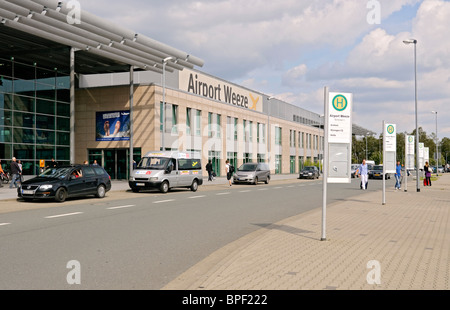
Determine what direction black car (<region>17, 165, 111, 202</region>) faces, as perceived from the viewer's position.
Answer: facing the viewer and to the left of the viewer

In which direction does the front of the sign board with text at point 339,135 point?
toward the camera

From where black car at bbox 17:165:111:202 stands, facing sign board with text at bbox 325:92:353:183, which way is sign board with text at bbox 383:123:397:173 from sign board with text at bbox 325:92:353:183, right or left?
left

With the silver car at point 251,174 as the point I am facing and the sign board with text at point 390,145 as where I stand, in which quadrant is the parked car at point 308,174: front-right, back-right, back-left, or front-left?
front-right

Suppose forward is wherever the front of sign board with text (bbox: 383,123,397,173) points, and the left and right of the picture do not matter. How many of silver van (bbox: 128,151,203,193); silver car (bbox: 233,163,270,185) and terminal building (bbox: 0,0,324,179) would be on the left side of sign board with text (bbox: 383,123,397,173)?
0

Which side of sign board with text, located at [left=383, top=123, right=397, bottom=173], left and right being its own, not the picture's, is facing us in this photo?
front

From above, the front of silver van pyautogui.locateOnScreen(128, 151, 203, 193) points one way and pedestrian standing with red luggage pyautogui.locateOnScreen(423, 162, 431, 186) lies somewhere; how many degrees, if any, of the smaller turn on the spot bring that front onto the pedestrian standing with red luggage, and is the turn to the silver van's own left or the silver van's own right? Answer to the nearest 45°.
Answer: approximately 135° to the silver van's own left

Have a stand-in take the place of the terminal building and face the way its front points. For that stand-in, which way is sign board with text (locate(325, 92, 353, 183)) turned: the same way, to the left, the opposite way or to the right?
to the right

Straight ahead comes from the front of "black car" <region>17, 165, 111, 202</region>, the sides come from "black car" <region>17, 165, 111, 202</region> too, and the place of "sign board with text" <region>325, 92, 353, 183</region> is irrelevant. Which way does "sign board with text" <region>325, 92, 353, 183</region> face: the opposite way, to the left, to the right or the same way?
the same way

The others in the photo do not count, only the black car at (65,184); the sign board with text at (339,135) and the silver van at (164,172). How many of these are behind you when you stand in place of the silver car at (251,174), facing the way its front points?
0

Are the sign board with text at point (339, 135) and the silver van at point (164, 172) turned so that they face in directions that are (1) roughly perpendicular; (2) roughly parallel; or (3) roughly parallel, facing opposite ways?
roughly parallel

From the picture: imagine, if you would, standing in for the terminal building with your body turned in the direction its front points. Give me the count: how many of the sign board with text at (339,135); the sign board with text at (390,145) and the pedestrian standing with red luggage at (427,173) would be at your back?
0

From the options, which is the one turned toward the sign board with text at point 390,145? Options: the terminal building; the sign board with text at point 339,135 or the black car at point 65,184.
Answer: the terminal building

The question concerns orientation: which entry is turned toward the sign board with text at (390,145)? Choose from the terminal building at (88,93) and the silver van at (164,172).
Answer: the terminal building

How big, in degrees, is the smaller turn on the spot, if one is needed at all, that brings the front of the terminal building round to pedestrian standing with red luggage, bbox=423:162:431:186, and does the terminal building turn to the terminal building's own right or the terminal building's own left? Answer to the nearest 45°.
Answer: approximately 45° to the terminal building's own left

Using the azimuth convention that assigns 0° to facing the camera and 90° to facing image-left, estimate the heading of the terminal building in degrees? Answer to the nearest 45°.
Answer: approximately 315°

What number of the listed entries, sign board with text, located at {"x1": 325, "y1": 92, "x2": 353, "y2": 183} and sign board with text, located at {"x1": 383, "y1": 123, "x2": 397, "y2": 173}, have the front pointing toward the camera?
2

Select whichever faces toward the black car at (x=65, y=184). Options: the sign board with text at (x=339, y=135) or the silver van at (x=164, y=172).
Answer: the silver van

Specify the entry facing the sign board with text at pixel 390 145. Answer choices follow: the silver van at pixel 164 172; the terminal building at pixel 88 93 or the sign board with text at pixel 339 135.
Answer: the terminal building
